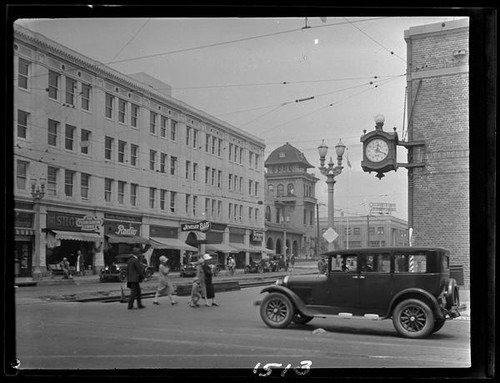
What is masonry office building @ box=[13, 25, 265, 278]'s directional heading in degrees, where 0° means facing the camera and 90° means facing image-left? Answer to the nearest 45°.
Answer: approximately 315°
